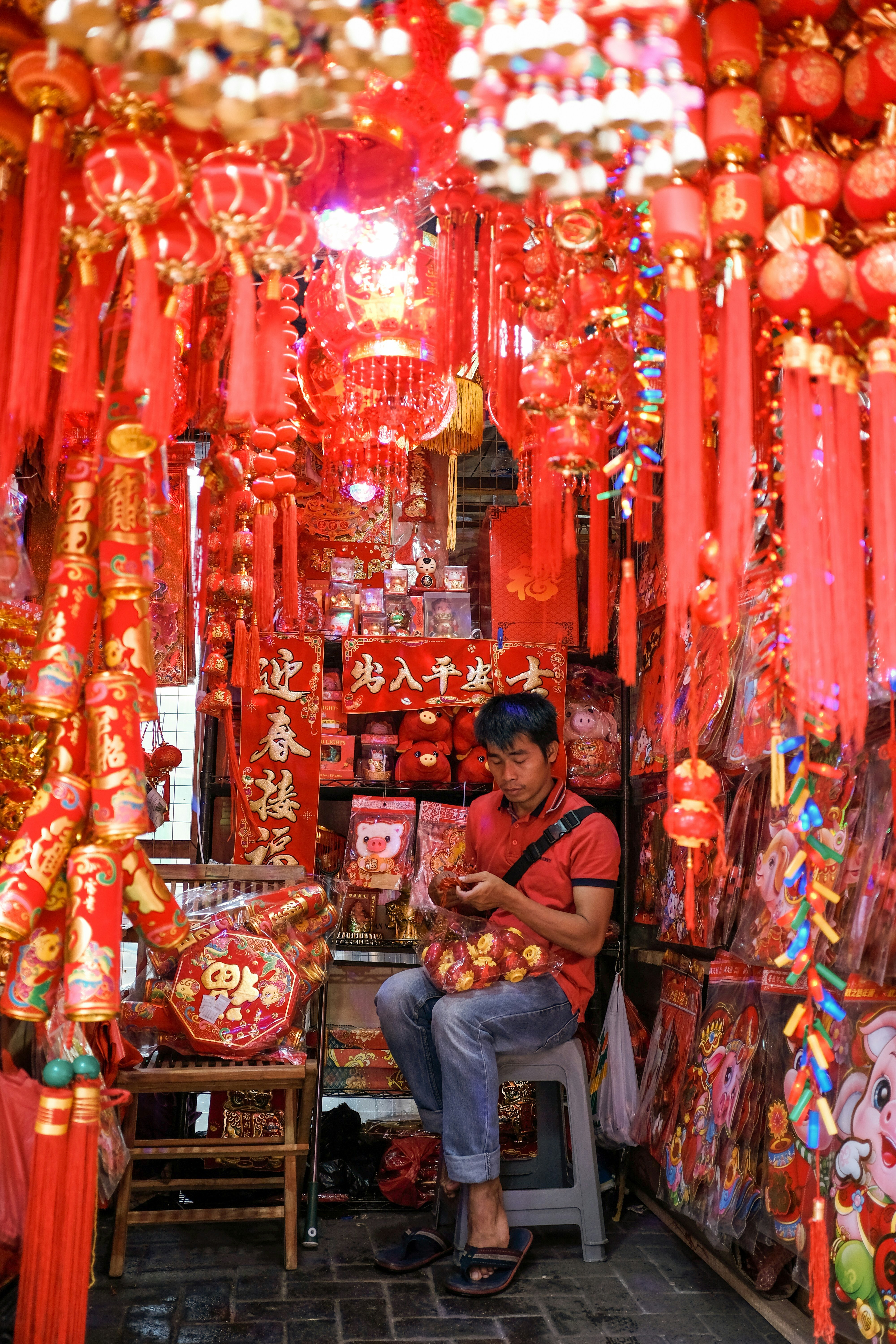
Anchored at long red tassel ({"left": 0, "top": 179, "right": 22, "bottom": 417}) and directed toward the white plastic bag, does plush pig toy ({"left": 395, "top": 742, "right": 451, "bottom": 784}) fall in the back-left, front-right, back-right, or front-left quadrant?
front-left

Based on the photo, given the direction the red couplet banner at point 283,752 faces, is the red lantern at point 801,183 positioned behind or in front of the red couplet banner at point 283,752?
in front

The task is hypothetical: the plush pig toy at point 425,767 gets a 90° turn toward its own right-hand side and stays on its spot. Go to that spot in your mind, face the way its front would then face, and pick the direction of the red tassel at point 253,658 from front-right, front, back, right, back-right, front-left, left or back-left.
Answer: front-left

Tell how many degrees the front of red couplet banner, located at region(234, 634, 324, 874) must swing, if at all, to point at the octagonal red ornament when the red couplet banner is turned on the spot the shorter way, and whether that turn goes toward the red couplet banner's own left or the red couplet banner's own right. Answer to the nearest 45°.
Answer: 0° — it already faces it

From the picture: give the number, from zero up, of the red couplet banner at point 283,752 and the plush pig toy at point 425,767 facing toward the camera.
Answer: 2

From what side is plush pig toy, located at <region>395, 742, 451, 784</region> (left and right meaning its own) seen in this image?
front

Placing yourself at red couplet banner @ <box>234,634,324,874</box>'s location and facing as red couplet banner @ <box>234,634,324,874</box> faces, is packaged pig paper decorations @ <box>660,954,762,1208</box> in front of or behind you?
in front

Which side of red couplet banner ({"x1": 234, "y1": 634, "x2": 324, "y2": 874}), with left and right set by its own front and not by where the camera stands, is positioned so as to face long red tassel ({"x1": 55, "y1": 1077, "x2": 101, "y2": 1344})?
front

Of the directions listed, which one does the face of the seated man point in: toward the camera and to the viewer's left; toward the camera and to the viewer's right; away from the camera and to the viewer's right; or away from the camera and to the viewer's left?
toward the camera and to the viewer's left

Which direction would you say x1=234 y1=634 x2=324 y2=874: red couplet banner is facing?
toward the camera

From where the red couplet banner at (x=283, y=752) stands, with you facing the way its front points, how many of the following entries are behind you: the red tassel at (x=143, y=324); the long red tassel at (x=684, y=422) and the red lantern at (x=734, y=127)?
0

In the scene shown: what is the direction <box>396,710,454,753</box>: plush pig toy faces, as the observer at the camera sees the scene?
facing the viewer

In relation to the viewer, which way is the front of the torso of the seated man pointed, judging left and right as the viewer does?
facing the viewer and to the left of the viewer

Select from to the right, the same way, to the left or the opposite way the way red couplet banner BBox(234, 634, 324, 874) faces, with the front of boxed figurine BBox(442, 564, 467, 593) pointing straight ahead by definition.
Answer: the same way

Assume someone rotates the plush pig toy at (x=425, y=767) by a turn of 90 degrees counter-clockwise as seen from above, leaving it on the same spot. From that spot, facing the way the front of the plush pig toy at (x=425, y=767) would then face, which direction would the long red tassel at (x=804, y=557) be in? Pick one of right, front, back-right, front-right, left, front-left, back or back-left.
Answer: right
